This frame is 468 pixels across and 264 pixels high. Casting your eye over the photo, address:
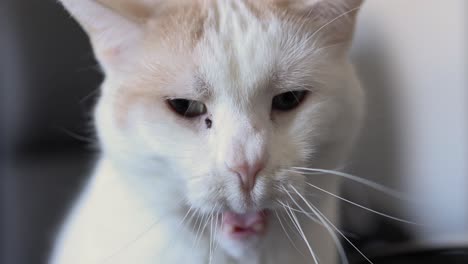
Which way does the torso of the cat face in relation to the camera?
toward the camera

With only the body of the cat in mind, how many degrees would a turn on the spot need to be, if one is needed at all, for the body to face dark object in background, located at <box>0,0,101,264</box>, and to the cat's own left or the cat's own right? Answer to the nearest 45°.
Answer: approximately 135° to the cat's own right
